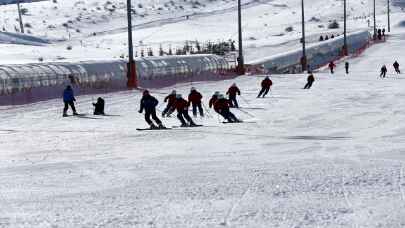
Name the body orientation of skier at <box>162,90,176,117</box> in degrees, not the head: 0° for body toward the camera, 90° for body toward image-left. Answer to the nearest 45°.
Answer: approximately 45°

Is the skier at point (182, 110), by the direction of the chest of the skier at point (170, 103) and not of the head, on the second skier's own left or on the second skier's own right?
on the second skier's own left

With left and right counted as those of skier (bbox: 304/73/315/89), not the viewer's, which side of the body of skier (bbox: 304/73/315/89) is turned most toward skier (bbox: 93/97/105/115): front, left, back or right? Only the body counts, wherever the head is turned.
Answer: front

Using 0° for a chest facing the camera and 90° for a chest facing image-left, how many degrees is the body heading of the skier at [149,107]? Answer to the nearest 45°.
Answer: approximately 45°

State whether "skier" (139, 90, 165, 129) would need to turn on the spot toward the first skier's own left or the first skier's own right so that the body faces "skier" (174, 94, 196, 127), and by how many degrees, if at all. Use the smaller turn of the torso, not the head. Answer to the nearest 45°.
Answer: approximately 180°

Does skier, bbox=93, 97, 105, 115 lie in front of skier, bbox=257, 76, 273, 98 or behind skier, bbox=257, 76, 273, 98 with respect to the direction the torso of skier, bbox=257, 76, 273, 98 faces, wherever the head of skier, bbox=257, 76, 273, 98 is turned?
in front

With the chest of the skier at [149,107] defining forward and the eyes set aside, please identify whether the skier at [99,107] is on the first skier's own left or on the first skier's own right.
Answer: on the first skier's own right

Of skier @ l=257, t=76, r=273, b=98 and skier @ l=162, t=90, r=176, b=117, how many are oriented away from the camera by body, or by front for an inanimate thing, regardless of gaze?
0

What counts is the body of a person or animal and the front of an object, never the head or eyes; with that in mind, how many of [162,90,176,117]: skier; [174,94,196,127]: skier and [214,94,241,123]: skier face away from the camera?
0

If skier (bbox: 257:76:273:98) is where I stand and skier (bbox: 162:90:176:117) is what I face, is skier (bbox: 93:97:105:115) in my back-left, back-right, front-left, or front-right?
front-right

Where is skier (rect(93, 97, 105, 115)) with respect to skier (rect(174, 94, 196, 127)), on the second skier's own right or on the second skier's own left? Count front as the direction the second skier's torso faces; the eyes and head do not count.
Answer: on the second skier's own right

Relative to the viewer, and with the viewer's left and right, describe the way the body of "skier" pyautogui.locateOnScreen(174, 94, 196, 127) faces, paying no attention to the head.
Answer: facing the viewer and to the left of the viewer

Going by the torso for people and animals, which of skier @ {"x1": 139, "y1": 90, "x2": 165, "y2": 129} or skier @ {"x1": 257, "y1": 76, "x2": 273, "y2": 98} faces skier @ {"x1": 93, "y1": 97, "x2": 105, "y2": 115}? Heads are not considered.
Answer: skier @ {"x1": 257, "y1": 76, "x2": 273, "y2": 98}

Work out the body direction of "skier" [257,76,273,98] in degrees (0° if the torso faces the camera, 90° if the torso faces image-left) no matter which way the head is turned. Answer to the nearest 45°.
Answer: approximately 45°
